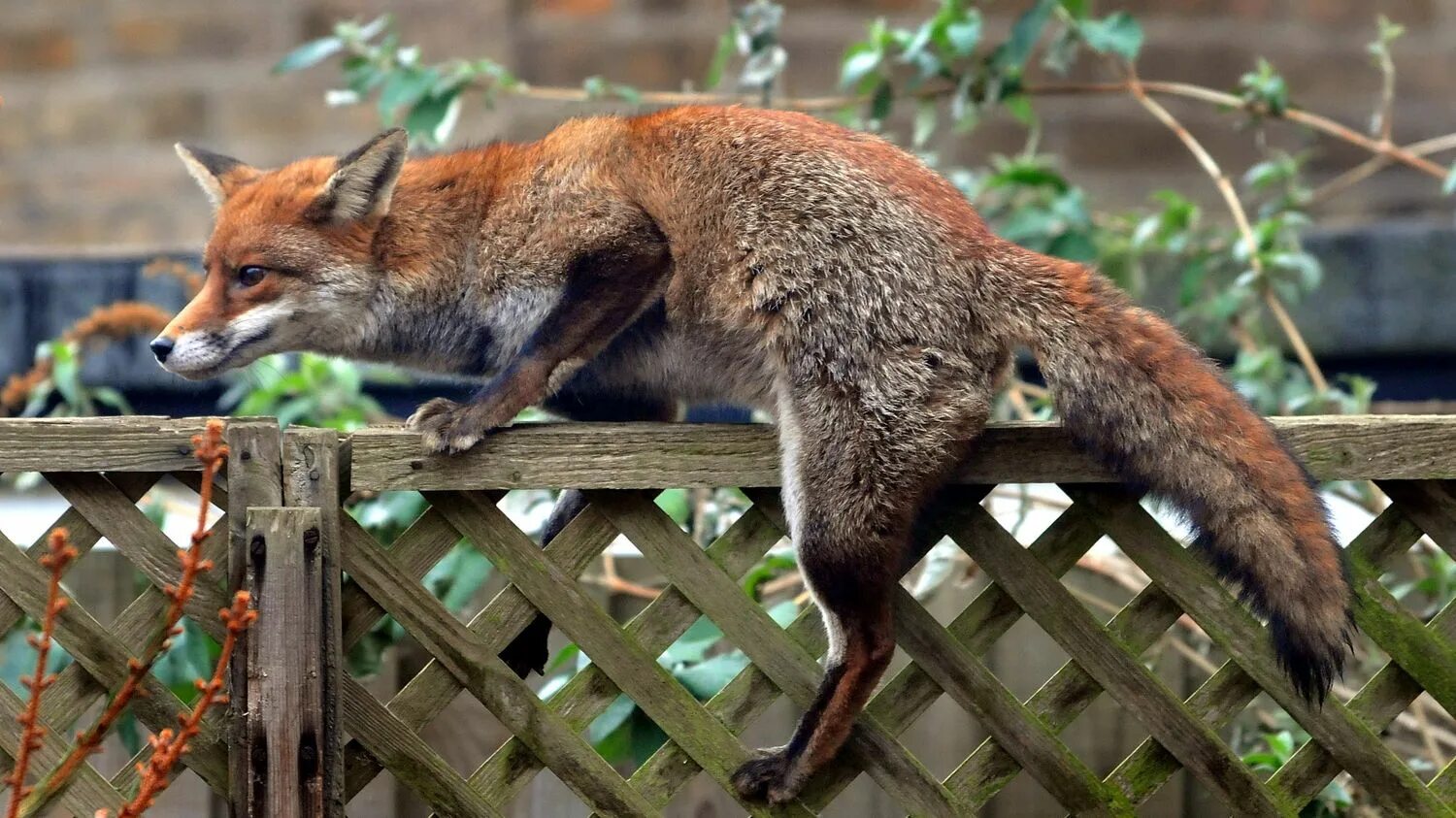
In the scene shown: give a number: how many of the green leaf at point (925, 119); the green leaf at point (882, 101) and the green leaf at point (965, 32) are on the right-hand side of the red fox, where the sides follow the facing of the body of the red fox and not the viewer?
3

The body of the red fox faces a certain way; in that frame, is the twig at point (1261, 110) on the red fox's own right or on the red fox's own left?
on the red fox's own right

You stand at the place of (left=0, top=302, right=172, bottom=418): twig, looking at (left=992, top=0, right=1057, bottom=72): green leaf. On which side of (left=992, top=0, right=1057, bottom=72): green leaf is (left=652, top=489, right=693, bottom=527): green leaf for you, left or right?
right

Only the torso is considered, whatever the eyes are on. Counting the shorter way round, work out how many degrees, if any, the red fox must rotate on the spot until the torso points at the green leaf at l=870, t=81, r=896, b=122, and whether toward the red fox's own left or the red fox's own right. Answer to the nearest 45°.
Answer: approximately 90° to the red fox's own right

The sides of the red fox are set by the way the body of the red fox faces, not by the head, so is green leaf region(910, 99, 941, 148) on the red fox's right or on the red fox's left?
on the red fox's right

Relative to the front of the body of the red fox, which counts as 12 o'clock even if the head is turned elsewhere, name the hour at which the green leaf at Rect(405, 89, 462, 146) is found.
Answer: The green leaf is roughly at 2 o'clock from the red fox.

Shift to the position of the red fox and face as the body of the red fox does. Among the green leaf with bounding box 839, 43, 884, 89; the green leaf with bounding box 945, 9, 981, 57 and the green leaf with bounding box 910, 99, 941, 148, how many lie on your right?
3

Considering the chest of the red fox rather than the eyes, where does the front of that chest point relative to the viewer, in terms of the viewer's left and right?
facing to the left of the viewer

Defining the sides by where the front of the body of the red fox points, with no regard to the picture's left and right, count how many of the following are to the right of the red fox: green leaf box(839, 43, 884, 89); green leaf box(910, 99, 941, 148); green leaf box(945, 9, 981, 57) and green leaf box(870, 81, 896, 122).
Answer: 4
